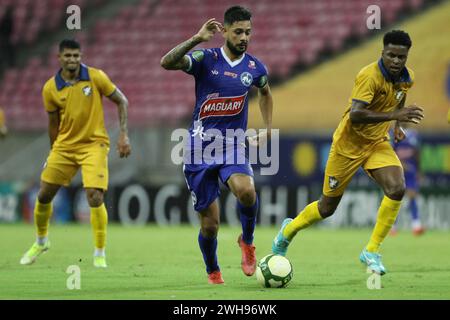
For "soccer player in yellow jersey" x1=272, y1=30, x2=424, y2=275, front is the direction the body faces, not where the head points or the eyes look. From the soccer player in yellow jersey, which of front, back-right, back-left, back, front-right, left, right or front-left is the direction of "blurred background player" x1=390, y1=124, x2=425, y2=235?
back-left

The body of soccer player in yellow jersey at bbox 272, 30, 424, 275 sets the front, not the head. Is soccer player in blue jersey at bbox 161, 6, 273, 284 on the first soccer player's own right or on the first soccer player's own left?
on the first soccer player's own right
